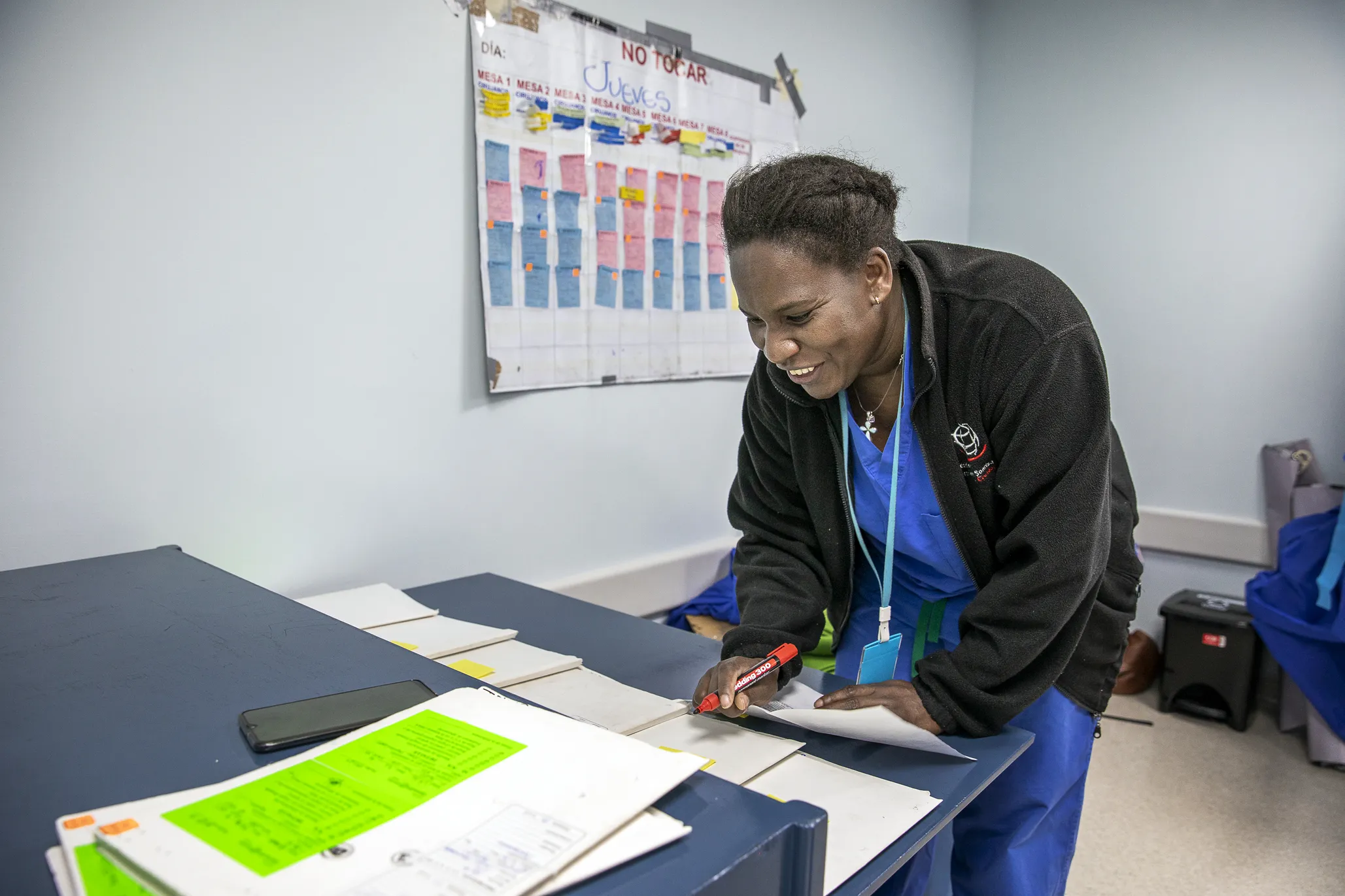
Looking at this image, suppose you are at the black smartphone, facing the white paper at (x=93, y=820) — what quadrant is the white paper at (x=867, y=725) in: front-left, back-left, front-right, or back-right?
back-left

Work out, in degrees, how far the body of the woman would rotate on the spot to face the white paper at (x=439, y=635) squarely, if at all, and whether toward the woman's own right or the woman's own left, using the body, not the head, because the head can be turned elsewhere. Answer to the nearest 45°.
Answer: approximately 45° to the woman's own right

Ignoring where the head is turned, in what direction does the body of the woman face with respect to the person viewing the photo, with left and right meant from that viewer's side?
facing the viewer and to the left of the viewer

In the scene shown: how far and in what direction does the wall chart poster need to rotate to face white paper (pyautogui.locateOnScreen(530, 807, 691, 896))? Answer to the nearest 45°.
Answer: approximately 45° to its right

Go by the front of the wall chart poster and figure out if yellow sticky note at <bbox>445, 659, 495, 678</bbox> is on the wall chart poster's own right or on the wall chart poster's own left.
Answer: on the wall chart poster's own right

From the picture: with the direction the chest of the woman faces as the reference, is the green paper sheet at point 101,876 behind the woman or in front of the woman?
in front

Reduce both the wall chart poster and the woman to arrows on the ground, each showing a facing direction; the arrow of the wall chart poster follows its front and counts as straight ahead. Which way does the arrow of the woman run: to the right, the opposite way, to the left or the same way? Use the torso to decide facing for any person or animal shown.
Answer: to the right

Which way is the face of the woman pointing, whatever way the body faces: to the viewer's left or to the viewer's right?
to the viewer's left

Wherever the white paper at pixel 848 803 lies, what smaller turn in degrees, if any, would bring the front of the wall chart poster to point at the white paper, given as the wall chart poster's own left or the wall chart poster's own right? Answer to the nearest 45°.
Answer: approximately 45° to the wall chart poster's own right

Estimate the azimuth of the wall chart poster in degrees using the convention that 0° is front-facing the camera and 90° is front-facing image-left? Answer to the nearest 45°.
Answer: approximately 315°

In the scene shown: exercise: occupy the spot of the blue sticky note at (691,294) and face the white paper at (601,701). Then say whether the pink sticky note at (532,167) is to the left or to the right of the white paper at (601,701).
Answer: right

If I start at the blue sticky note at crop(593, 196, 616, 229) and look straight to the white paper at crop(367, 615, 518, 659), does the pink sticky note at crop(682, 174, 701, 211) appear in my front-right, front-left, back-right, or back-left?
back-left

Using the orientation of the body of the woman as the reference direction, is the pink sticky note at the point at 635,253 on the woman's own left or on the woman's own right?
on the woman's own right

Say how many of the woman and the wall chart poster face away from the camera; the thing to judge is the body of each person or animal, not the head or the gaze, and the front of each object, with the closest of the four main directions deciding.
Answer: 0
